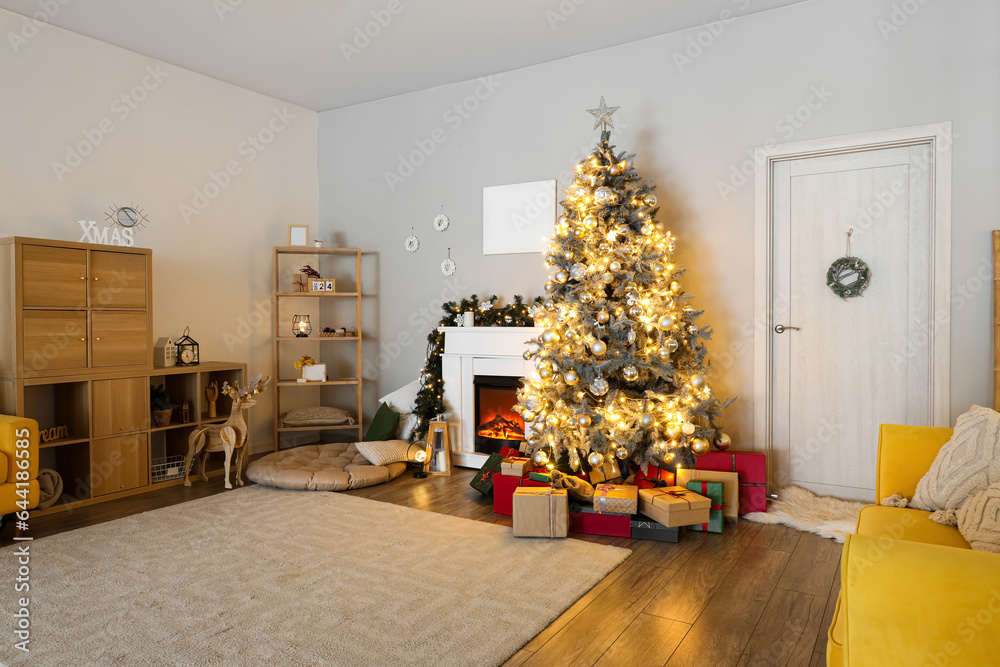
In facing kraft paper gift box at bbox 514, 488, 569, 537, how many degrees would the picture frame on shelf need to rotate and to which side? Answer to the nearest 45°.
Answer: approximately 45° to its left

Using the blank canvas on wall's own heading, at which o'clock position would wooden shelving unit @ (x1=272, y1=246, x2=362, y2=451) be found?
The wooden shelving unit is roughly at 2 o'clock from the blank canvas on wall.

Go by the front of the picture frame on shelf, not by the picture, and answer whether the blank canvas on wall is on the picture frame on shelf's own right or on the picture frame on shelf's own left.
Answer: on the picture frame on shelf's own left

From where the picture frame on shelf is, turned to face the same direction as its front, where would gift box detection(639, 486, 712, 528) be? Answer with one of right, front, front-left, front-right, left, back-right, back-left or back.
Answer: front-left

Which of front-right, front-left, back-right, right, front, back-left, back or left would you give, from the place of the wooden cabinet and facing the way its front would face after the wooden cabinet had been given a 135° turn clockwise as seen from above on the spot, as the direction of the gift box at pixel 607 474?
back-left

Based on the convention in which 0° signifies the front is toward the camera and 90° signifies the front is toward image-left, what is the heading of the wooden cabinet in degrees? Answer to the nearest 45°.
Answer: approximately 315°

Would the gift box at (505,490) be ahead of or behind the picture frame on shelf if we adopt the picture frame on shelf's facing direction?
ahead

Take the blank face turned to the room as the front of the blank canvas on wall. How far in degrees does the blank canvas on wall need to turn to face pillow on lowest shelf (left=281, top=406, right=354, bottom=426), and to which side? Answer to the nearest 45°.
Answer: approximately 45° to its right

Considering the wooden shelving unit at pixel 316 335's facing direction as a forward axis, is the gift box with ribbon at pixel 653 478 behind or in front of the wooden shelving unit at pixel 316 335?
in front

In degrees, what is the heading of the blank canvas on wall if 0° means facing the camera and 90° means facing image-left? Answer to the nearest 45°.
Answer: approximately 45°

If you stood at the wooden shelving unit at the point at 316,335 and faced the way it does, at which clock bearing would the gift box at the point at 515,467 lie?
The gift box is roughly at 11 o'clock from the wooden shelving unit.

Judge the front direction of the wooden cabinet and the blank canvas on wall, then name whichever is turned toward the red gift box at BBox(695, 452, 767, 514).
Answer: the wooden cabinet

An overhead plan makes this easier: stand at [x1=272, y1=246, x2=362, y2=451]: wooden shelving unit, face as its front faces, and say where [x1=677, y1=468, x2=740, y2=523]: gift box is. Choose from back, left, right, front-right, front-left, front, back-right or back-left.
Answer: front-left

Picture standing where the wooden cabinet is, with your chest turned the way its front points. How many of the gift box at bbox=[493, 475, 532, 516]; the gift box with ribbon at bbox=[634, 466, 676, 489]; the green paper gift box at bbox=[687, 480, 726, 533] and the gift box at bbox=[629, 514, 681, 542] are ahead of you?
4

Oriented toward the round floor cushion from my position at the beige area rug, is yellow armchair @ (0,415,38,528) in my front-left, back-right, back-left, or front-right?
front-left

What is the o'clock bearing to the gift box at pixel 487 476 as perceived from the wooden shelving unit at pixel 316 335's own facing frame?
The gift box is roughly at 11 o'clock from the wooden shelving unit.

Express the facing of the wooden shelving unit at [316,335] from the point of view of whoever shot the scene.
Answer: facing the viewer
